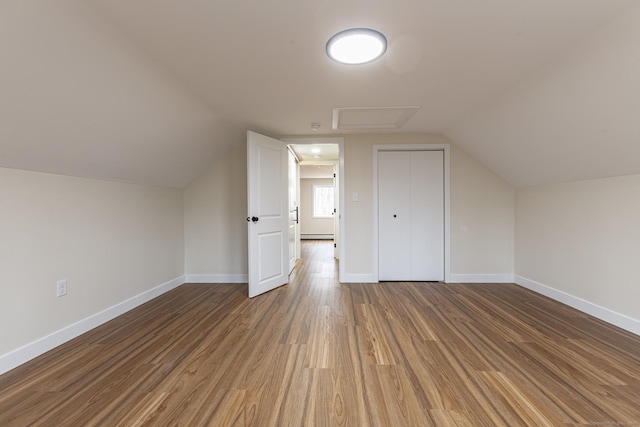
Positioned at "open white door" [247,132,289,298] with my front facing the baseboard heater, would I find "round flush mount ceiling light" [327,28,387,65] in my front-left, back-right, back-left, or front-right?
back-right

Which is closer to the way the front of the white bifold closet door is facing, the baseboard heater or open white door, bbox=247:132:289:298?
the open white door

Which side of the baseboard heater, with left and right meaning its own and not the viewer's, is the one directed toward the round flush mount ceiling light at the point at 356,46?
front

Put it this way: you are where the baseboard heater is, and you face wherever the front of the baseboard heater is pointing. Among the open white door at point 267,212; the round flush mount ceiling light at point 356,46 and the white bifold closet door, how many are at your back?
0

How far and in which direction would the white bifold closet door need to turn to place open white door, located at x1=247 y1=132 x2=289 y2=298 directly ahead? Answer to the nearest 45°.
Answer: approximately 45° to its right

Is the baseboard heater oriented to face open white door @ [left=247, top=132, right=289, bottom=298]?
yes

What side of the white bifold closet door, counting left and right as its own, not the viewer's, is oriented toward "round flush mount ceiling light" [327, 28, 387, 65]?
front

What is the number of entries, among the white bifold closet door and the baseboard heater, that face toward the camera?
2

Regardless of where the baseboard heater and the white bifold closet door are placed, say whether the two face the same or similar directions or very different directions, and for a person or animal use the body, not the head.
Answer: same or similar directions

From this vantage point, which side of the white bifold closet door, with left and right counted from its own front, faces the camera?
front

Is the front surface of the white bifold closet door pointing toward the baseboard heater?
no

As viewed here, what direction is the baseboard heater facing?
toward the camera
